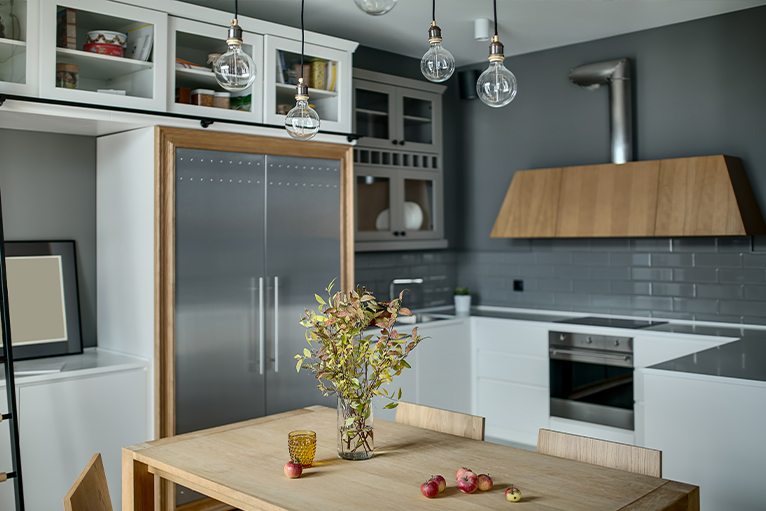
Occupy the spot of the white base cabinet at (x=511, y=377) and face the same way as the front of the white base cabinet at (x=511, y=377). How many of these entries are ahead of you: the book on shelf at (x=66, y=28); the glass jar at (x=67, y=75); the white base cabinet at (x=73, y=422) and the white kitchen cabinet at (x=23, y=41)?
4

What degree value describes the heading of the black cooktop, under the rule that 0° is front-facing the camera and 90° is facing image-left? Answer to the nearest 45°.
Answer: approximately 45°

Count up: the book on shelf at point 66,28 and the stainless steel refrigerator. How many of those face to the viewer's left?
0

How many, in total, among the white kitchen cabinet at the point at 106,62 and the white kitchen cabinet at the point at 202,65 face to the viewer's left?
0

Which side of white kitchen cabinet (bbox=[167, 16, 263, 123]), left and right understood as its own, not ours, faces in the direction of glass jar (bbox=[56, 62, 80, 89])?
right

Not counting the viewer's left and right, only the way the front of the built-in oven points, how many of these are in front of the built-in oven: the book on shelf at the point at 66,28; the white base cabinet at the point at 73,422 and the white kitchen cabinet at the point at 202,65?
3

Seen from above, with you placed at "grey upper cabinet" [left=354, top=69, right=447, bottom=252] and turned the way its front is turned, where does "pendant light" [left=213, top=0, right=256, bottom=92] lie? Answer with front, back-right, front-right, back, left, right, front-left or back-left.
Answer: front-right

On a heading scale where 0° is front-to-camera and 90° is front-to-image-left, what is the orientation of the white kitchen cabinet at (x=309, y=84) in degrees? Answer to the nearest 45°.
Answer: approximately 315°
